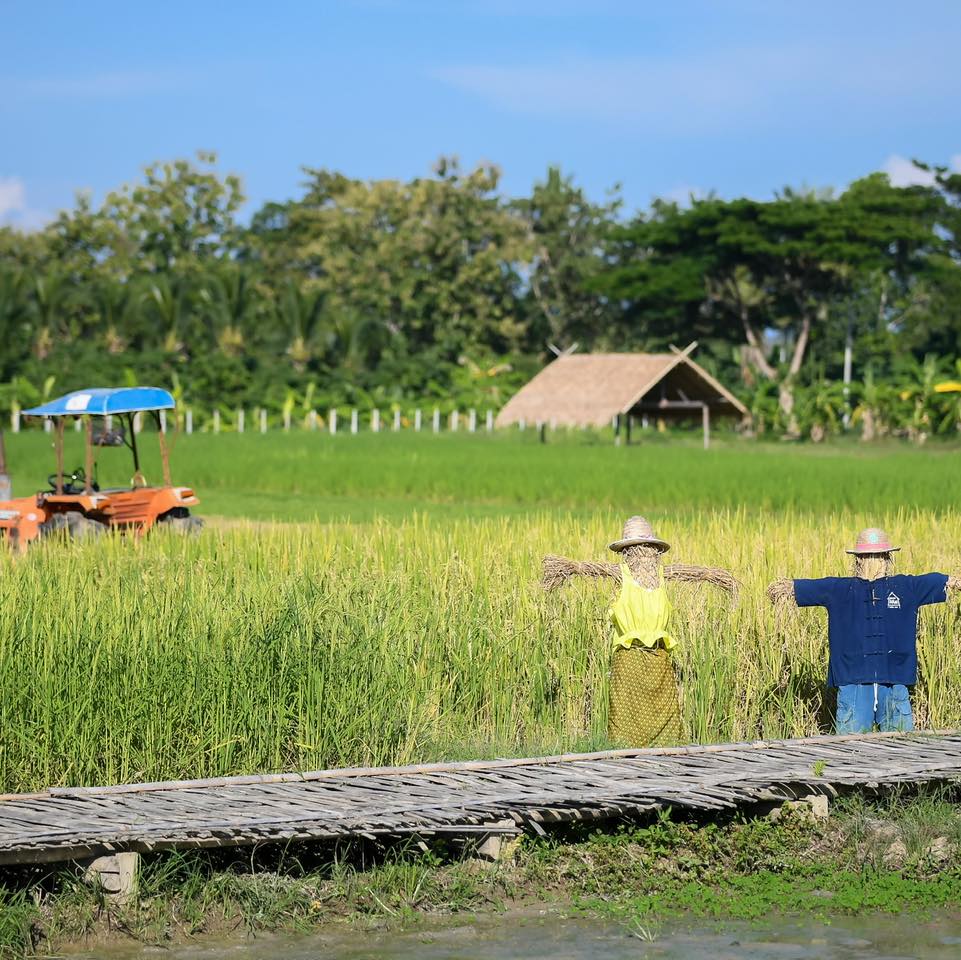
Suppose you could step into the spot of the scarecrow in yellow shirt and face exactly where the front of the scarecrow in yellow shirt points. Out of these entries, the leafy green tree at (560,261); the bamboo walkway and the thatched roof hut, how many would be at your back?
2

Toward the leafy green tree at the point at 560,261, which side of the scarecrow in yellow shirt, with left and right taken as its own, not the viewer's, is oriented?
back

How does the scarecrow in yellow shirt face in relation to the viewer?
toward the camera

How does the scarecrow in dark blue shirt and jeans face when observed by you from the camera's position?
facing the viewer

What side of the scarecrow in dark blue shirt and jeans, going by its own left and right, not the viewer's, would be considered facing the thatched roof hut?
back

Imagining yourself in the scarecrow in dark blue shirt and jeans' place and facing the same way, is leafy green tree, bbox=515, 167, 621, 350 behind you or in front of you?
behind

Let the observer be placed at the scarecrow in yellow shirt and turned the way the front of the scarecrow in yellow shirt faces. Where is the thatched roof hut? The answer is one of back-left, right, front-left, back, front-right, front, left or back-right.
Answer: back

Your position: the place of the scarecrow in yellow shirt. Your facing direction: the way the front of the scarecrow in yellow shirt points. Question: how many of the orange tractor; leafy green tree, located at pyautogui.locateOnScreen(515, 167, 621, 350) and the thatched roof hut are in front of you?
0

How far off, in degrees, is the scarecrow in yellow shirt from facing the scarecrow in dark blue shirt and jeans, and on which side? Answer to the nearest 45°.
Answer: approximately 90° to its left

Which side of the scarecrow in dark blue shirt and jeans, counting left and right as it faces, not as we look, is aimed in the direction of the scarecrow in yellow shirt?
right

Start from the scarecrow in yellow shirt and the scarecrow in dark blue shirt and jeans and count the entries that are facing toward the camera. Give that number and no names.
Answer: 2

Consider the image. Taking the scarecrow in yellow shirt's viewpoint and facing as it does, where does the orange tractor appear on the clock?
The orange tractor is roughly at 5 o'clock from the scarecrow in yellow shirt.

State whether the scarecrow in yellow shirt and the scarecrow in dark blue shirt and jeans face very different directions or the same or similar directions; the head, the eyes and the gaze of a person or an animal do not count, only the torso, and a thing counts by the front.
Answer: same or similar directions

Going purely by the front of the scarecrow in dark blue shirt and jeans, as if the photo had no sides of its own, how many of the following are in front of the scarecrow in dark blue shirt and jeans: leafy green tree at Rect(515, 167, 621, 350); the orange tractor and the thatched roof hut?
0

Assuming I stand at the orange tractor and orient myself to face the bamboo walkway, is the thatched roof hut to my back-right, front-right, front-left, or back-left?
back-left
